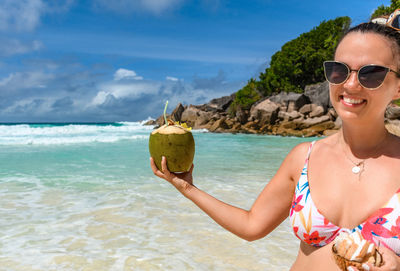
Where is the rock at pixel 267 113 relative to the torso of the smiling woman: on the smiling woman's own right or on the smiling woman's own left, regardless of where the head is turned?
on the smiling woman's own right

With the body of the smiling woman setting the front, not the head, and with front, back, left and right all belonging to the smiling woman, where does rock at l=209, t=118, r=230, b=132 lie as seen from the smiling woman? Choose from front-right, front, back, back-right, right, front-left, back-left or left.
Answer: back-right

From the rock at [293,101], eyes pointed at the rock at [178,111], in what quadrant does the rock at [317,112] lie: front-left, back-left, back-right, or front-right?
back-left

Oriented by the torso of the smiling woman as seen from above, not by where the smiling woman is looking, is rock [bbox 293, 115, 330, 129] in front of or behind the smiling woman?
behind

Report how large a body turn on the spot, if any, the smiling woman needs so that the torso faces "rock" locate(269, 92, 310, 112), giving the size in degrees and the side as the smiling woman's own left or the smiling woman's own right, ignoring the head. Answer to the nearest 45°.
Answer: approximately 135° to the smiling woman's own right

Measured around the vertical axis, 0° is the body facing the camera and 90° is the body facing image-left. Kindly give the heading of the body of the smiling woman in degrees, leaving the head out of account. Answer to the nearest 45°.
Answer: approximately 45°

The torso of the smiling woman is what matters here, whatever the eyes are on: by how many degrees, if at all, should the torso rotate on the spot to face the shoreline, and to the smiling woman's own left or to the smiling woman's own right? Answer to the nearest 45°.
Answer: approximately 135° to the smiling woman's own right
